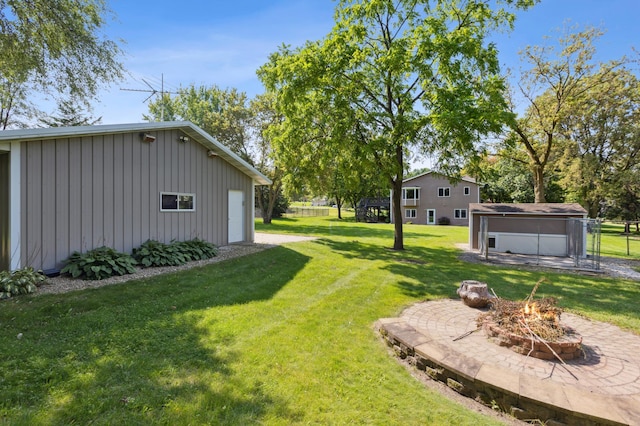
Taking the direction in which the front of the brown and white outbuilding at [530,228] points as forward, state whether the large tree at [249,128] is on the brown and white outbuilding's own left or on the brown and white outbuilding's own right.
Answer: on the brown and white outbuilding's own right

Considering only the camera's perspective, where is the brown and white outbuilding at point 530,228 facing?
facing the viewer

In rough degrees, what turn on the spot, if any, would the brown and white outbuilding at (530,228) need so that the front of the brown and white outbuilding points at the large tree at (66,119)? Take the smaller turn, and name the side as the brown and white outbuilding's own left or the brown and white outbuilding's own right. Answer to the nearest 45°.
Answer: approximately 90° to the brown and white outbuilding's own right

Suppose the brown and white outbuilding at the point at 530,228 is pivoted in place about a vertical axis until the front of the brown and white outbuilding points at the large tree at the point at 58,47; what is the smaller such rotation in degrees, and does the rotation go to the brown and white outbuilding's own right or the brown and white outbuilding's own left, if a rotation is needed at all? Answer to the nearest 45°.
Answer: approximately 45° to the brown and white outbuilding's own right

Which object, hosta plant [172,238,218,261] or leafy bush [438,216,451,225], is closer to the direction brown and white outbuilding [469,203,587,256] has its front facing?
the hosta plant

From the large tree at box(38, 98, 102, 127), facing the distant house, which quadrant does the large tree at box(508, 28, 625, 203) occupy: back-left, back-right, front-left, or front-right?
front-right

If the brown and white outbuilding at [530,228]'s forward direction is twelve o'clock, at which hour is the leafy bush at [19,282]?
The leafy bush is roughly at 1 o'clock from the brown and white outbuilding.

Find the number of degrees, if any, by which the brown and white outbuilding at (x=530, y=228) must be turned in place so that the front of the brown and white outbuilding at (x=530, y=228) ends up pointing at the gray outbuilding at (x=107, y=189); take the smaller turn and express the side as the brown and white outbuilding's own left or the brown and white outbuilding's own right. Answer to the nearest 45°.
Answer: approximately 45° to the brown and white outbuilding's own right

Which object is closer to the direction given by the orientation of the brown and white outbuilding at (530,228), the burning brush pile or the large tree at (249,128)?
the burning brush pile

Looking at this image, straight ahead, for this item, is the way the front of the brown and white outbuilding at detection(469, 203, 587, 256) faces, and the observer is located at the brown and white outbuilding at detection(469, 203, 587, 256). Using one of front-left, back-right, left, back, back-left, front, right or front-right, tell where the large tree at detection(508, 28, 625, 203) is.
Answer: back

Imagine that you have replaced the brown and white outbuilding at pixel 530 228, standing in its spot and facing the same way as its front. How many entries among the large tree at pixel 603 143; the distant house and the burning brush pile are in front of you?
1

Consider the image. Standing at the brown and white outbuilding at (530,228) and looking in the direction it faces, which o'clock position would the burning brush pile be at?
The burning brush pile is roughly at 12 o'clock from the brown and white outbuilding.

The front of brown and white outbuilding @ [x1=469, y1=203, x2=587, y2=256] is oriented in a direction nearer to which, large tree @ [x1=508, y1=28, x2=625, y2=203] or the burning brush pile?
the burning brush pile

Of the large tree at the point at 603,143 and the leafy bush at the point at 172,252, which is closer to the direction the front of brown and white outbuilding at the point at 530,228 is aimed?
the leafy bush
